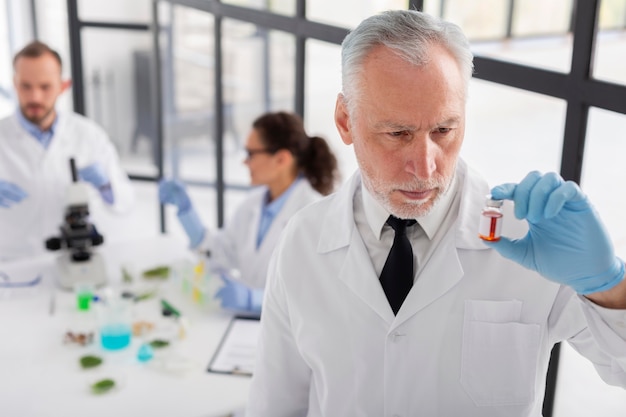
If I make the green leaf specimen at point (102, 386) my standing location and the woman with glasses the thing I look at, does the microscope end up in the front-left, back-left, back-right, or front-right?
front-left

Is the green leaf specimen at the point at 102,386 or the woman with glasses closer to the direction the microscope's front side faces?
the green leaf specimen

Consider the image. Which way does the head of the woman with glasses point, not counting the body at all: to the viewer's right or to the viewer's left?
to the viewer's left

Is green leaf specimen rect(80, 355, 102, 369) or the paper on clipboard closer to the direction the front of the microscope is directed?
the green leaf specimen

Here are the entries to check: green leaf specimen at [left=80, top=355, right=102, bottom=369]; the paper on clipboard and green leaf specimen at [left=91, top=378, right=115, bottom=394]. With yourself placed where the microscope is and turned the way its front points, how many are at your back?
0
